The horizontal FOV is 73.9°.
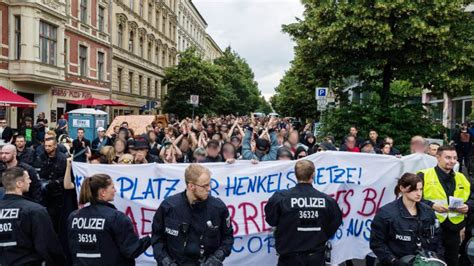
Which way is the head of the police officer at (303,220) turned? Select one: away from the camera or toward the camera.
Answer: away from the camera

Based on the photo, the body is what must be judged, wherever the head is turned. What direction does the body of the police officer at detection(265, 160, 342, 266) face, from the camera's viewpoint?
away from the camera

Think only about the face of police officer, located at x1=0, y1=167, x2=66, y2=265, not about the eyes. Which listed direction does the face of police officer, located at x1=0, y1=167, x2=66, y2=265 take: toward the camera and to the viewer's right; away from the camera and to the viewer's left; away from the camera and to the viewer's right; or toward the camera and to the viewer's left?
away from the camera and to the viewer's right

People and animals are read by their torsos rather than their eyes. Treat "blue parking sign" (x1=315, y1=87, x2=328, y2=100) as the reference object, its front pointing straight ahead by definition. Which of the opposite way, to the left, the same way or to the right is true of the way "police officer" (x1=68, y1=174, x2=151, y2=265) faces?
the opposite way

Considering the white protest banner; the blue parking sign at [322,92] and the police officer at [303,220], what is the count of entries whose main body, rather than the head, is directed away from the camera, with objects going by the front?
1

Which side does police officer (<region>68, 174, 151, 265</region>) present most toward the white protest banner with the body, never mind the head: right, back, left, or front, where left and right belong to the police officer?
front

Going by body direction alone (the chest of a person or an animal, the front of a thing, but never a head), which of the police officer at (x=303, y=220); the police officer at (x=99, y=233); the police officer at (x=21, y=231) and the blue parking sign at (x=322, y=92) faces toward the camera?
the blue parking sign

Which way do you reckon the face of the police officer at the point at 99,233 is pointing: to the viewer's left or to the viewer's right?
to the viewer's right

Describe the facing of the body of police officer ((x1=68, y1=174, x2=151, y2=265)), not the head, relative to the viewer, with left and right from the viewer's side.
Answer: facing away from the viewer and to the right of the viewer

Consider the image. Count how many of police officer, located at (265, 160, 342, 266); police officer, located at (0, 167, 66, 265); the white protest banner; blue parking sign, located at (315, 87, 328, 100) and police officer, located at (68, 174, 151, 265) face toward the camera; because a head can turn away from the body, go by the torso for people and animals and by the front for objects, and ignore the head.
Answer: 2
